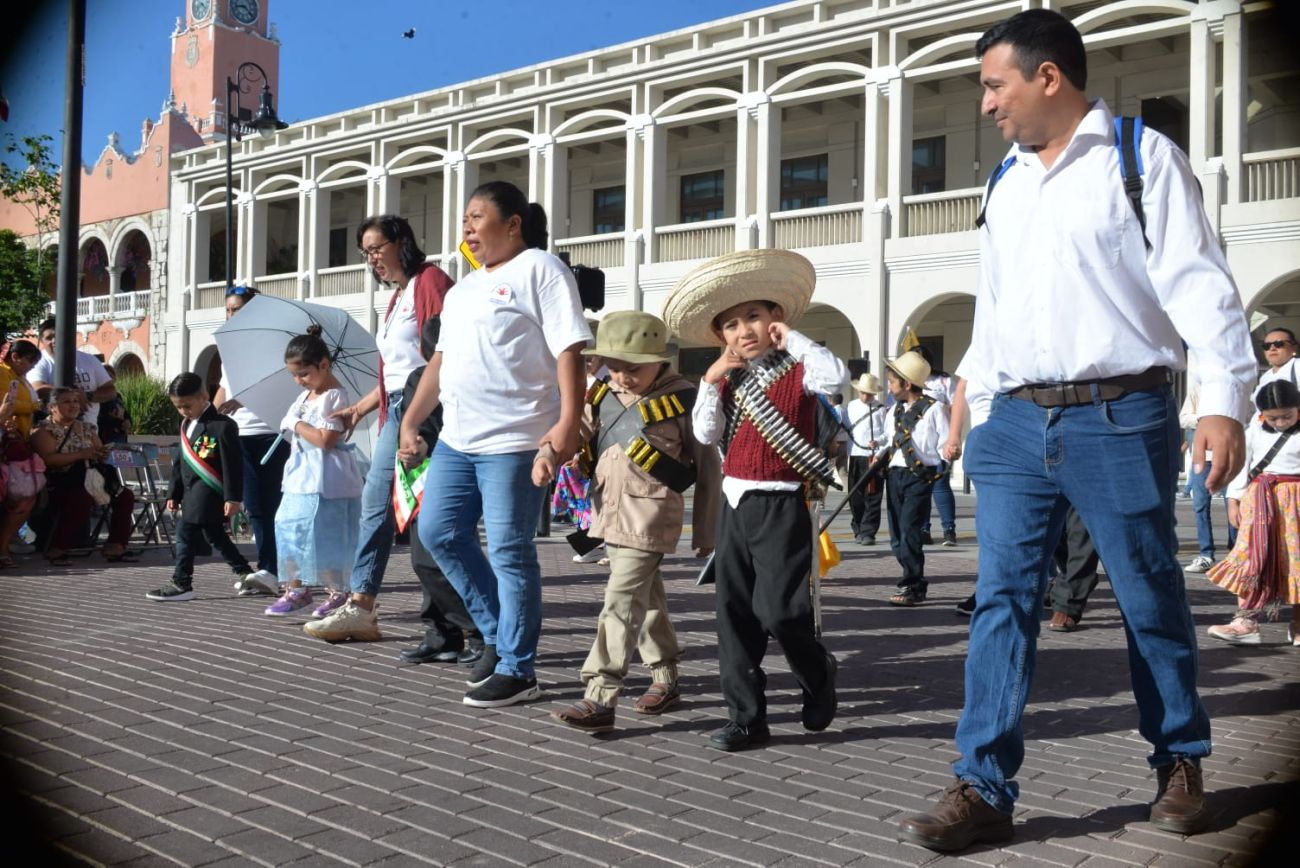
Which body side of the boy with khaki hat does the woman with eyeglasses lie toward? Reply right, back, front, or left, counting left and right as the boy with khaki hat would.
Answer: right

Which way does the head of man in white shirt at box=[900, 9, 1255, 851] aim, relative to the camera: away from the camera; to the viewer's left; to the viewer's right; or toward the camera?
to the viewer's left

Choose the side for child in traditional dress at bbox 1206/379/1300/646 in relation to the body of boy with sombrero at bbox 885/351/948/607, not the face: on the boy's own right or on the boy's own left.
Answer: on the boy's own left

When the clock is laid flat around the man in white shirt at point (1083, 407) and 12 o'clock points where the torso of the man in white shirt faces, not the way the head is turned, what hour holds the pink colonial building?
The pink colonial building is roughly at 3 o'clock from the man in white shirt.

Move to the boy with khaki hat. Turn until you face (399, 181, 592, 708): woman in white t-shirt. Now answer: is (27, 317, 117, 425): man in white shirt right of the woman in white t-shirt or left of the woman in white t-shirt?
right

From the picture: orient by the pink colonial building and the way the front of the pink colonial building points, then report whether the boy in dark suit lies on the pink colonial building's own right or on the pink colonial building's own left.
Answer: on the pink colonial building's own left

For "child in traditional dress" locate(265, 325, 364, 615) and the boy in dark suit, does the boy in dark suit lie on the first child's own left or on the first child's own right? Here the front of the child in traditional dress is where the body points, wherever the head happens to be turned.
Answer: on the first child's own right
